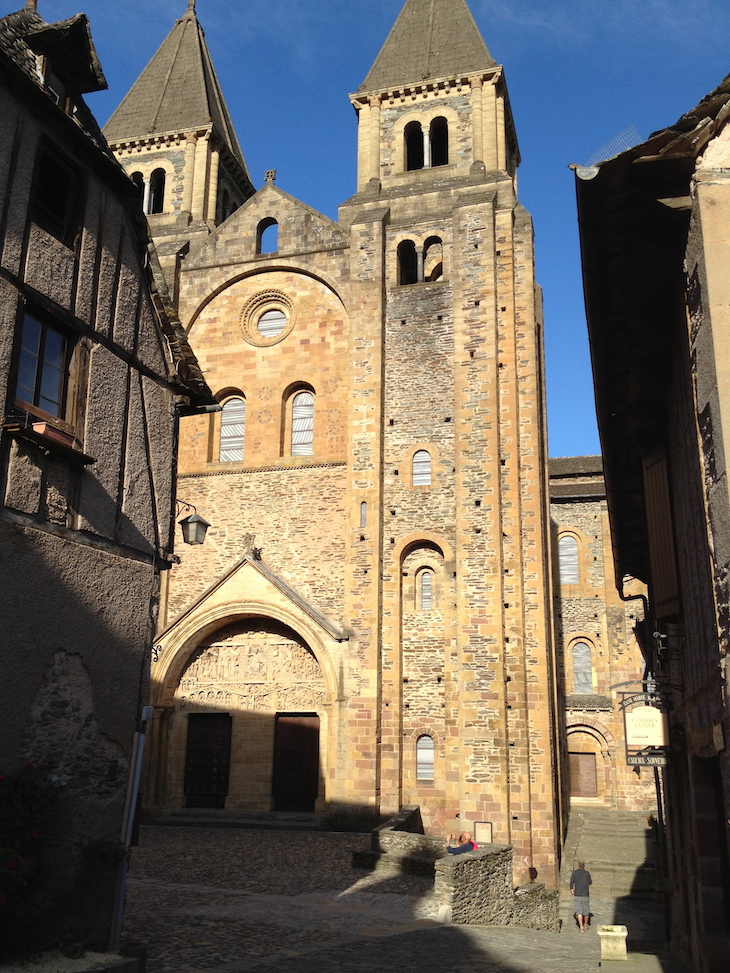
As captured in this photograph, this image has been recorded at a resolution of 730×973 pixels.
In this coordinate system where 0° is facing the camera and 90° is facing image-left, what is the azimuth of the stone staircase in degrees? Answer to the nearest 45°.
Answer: approximately 0°

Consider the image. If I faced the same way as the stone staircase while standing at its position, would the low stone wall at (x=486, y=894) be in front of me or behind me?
in front
